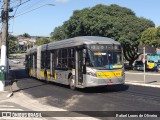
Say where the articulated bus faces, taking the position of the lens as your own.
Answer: facing the viewer and to the right of the viewer
